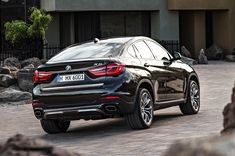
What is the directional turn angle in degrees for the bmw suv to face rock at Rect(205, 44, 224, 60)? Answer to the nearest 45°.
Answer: approximately 45° to its left

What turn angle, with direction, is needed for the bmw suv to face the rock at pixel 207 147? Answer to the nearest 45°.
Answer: approximately 135° to its right

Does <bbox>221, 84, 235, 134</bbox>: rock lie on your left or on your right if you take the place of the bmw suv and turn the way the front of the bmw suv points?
on your right

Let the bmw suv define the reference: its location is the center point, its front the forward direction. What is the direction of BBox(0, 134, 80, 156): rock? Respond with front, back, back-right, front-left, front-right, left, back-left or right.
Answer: back-right

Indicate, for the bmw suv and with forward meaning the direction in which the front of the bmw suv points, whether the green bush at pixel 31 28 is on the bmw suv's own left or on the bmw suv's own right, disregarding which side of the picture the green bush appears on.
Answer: on the bmw suv's own left

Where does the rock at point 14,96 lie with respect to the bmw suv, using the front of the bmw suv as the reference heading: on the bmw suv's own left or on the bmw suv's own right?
on the bmw suv's own left

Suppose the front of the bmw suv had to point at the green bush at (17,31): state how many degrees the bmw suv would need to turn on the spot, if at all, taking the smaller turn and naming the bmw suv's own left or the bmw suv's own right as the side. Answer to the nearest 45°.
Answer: approximately 45° to the bmw suv's own left

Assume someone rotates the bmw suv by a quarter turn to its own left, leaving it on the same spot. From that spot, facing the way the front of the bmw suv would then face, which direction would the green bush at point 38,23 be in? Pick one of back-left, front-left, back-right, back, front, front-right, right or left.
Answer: front-right

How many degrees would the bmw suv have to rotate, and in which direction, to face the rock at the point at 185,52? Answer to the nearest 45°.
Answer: approximately 45° to its left

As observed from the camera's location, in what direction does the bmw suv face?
facing away from the viewer and to the right of the viewer
